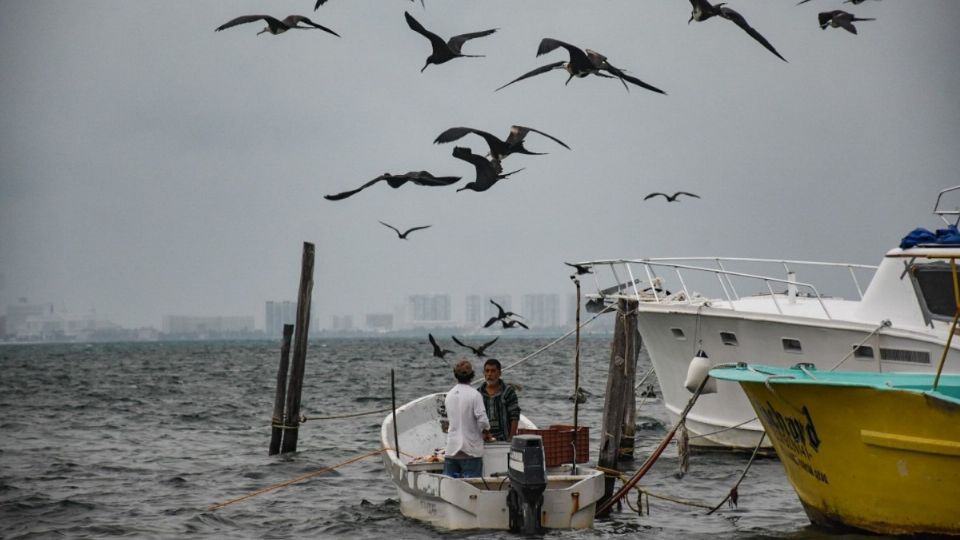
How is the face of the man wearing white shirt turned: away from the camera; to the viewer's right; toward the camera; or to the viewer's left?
away from the camera

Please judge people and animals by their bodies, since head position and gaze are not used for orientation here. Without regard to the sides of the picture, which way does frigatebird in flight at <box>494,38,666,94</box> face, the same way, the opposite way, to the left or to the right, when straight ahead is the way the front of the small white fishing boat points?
to the left

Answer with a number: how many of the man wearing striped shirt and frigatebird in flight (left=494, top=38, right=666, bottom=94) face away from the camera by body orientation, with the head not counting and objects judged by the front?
0

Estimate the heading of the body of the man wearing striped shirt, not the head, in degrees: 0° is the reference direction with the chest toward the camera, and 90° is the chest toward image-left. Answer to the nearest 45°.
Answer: approximately 45°

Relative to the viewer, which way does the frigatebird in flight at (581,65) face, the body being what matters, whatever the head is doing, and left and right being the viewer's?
facing the viewer and to the left of the viewer

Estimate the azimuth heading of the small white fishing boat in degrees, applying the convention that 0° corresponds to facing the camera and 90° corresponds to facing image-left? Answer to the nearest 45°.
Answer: approximately 135°

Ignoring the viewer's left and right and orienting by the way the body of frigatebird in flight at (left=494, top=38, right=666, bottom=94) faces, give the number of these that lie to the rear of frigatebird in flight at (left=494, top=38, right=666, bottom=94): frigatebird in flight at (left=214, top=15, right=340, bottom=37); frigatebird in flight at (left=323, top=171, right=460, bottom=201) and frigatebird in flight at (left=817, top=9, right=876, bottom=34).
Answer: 1
